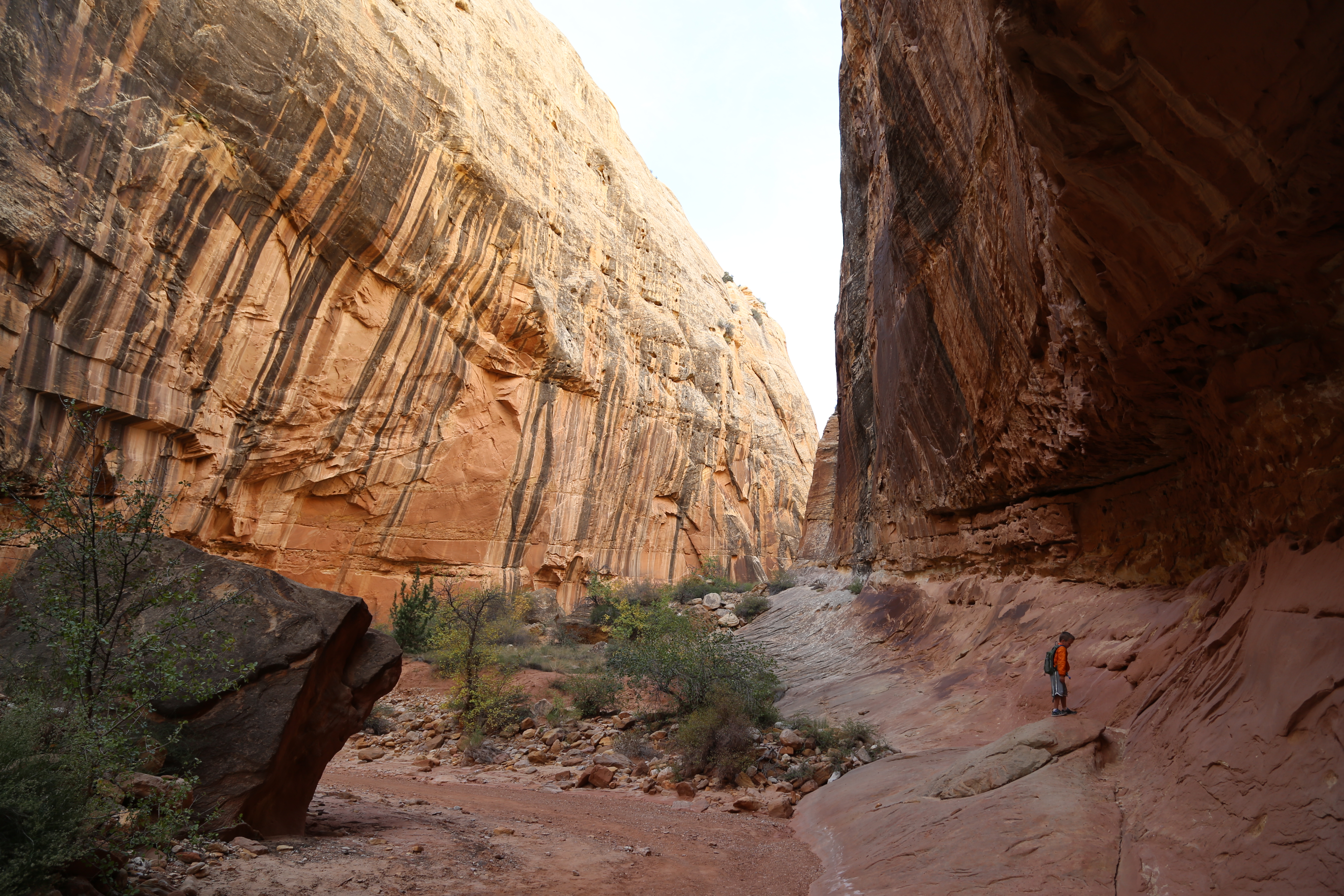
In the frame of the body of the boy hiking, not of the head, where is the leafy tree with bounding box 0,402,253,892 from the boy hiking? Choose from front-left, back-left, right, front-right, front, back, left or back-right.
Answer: back-right

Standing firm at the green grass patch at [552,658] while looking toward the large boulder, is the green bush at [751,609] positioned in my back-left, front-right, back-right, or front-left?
back-left

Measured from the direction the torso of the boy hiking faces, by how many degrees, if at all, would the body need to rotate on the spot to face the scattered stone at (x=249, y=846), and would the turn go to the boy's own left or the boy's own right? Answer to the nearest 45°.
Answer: approximately 135° to the boy's own right

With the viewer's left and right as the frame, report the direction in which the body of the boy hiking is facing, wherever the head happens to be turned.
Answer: facing to the right of the viewer

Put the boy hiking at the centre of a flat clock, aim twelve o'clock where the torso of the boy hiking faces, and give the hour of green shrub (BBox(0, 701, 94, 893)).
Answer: The green shrub is roughly at 4 o'clock from the boy hiking.

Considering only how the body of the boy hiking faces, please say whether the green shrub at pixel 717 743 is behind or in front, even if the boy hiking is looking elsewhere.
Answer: behind

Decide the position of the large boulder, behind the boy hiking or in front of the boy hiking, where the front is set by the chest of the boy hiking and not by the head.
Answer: behind
